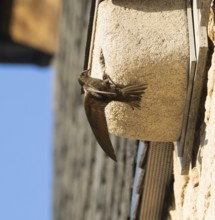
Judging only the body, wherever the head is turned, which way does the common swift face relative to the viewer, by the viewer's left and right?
facing to the left of the viewer

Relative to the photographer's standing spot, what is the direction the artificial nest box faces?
facing the viewer and to the left of the viewer
